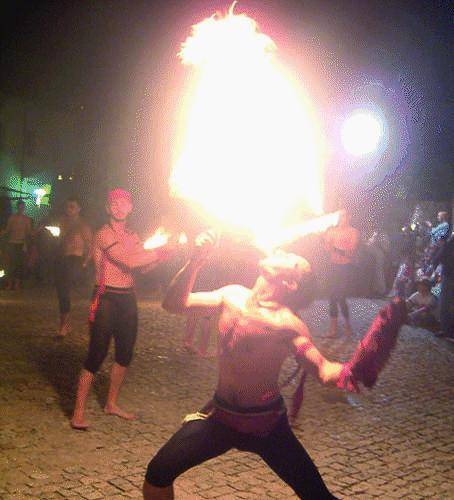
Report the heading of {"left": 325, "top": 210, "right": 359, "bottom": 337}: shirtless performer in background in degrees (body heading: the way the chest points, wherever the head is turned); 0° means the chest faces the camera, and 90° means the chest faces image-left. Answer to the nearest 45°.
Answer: approximately 0°

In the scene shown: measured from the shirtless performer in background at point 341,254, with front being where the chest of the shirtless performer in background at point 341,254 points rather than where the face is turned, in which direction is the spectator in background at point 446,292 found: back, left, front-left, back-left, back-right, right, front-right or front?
back-left

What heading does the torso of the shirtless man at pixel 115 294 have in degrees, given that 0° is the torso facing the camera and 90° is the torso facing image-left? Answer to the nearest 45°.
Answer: approximately 315°

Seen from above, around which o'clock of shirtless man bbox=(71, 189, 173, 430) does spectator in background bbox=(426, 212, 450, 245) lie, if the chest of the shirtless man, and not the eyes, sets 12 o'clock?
The spectator in background is roughly at 9 o'clock from the shirtless man.

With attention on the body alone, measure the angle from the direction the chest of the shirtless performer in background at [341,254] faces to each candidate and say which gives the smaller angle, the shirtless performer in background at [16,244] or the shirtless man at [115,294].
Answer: the shirtless man
